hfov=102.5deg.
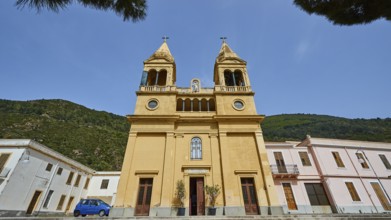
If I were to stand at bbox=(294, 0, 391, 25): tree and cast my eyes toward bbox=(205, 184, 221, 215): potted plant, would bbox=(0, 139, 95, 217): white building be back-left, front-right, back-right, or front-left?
front-left

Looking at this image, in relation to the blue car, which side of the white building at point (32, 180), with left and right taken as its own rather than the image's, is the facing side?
front

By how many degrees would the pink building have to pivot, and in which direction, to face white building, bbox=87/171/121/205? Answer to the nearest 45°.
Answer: approximately 90° to its right

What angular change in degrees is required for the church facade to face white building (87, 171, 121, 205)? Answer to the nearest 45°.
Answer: approximately 135° to its right

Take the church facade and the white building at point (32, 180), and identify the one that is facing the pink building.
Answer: the white building

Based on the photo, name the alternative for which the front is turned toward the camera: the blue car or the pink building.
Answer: the pink building

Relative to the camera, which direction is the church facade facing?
toward the camera

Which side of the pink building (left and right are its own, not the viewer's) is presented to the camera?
front

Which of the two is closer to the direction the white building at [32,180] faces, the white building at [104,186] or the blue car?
the blue car

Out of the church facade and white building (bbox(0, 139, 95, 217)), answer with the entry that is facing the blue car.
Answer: the white building

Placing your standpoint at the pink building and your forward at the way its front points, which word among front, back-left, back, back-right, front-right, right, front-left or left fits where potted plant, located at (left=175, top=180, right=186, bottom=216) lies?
front-right

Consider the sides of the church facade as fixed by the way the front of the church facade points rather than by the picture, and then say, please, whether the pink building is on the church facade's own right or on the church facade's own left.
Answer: on the church facade's own left

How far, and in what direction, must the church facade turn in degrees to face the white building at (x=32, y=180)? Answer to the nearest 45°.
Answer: approximately 90° to its right
